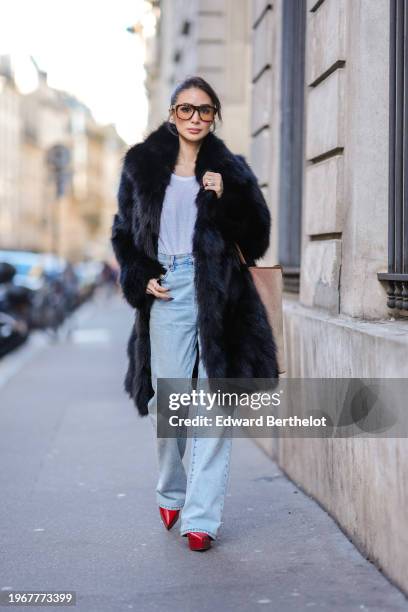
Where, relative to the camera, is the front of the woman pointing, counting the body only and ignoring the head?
toward the camera
